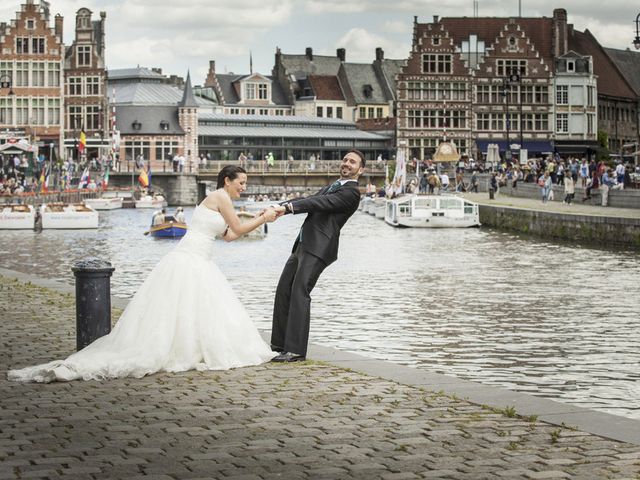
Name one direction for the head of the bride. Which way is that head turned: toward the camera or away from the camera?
toward the camera

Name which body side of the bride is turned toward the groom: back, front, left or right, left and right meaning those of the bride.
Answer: front

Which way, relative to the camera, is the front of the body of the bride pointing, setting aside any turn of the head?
to the viewer's right

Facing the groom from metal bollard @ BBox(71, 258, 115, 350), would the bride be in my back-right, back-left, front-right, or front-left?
front-right

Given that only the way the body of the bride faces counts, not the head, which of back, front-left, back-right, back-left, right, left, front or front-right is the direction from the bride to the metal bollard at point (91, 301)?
back-left

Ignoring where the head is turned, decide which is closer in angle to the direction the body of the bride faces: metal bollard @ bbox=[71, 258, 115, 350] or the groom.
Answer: the groom
